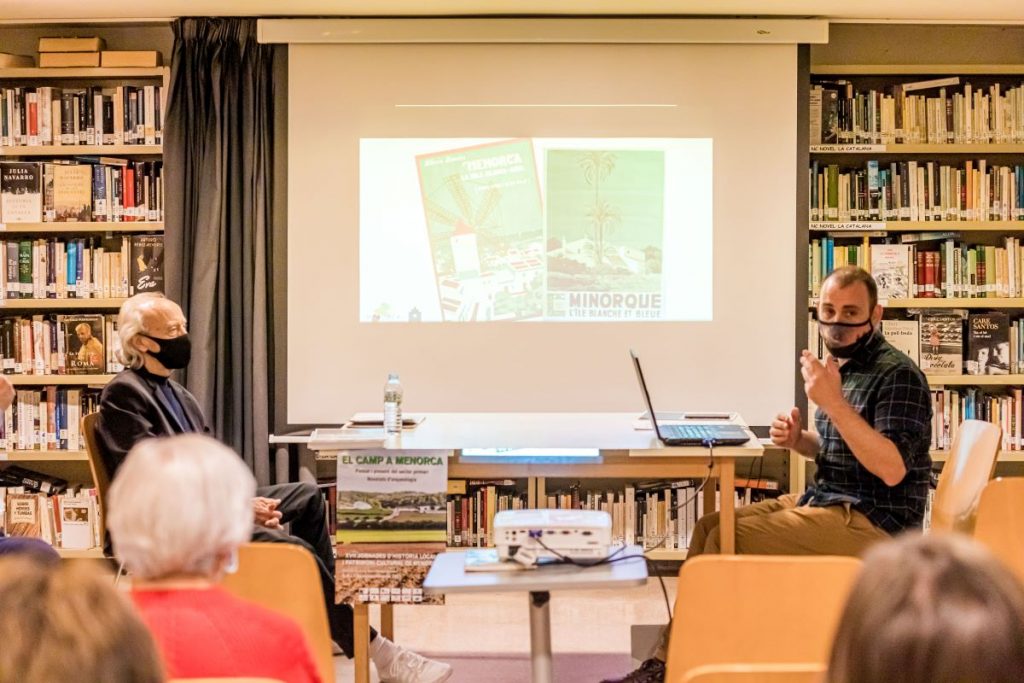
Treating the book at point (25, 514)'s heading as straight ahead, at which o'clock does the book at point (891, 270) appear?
the book at point (891, 270) is roughly at 10 o'clock from the book at point (25, 514).

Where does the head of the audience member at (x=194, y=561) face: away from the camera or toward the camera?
away from the camera

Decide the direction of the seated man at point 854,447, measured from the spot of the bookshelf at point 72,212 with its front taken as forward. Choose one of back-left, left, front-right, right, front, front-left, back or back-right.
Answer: front-left

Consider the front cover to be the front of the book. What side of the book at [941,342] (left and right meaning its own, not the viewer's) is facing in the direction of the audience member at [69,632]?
front

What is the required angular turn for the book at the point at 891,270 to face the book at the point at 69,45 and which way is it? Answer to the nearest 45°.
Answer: approximately 90° to its right

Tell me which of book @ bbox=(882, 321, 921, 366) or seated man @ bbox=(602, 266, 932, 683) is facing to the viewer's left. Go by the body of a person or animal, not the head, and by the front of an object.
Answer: the seated man

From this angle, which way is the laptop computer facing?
to the viewer's right

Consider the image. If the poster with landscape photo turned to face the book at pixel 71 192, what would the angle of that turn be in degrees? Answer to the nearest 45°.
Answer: approximately 135° to its right

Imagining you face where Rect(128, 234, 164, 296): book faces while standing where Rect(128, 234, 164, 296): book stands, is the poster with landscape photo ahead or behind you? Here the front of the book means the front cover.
ahead

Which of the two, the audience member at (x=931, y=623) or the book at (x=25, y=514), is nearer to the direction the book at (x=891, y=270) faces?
the audience member

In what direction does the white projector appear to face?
away from the camera

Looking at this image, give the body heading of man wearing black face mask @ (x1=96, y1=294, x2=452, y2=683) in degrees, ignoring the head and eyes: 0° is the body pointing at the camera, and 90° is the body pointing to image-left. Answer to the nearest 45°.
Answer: approximately 270°

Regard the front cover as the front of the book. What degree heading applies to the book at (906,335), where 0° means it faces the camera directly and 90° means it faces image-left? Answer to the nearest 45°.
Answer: approximately 0°

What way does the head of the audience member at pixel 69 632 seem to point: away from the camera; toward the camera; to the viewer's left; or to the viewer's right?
away from the camera

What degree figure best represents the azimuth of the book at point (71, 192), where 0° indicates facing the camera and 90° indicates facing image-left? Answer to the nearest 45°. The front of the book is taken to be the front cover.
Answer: approximately 0°

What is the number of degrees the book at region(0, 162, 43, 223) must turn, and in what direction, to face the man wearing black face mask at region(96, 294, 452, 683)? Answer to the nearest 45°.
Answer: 0° — it already faces them

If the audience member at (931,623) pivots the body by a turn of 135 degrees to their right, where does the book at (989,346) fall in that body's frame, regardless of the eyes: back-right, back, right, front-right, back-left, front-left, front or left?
back-left

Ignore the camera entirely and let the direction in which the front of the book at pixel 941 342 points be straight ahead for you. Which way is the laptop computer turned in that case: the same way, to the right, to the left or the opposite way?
to the left
